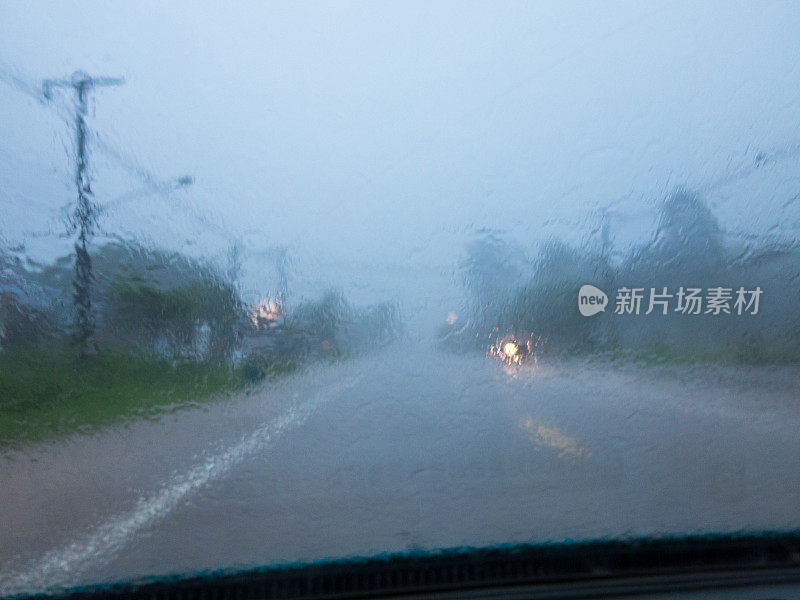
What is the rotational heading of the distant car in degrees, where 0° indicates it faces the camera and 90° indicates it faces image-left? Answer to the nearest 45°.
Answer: approximately 0°

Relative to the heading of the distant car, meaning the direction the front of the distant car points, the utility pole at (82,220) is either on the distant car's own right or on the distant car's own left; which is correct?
on the distant car's own right
